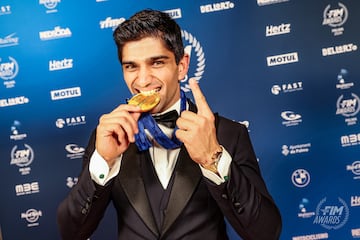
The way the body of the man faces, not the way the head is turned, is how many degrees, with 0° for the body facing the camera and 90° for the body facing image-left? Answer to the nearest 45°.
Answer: approximately 0°
